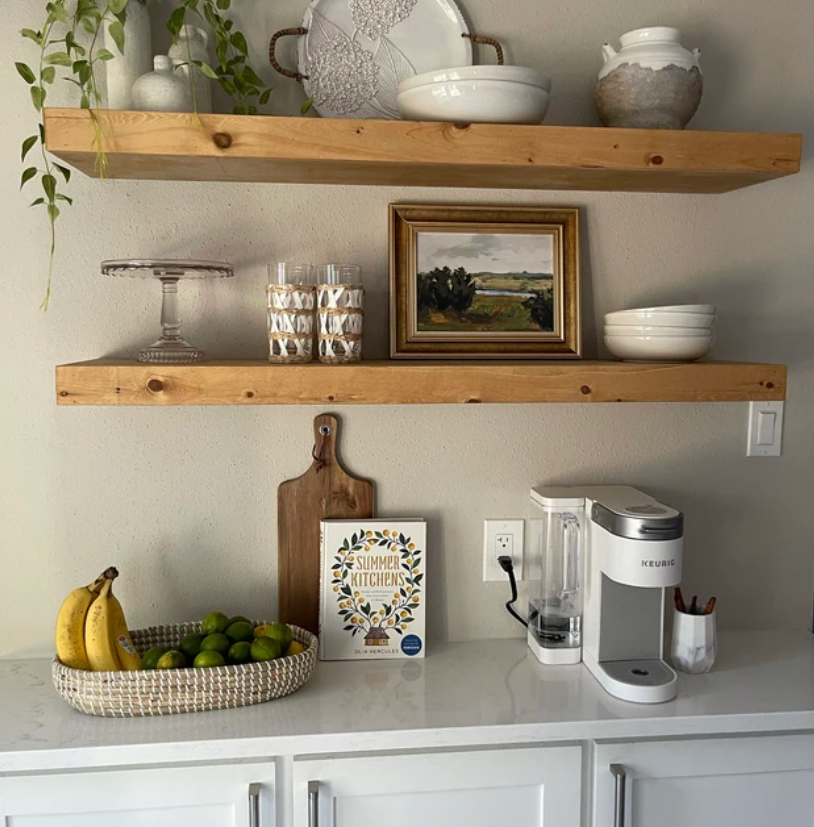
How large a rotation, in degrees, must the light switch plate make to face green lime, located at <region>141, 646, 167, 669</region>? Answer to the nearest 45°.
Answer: approximately 45° to its right

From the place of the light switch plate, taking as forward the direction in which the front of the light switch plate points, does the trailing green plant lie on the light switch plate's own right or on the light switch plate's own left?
on the light switch plate's own right

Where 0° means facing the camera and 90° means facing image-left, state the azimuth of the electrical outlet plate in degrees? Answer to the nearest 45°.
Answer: approximately 0°

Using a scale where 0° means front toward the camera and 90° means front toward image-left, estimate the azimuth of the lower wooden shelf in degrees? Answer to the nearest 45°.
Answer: approximately 0°
